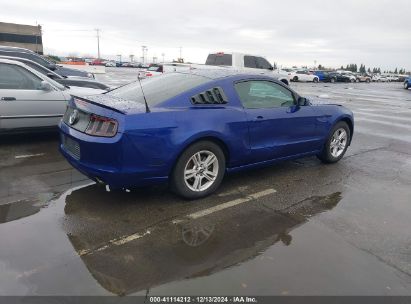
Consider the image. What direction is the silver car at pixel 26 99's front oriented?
to the viewer's right

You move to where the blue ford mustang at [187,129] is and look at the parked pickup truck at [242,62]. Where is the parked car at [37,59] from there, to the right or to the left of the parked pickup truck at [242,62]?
left

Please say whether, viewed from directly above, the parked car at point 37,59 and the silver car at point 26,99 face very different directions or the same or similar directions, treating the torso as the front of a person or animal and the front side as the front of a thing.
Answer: same or similar directions

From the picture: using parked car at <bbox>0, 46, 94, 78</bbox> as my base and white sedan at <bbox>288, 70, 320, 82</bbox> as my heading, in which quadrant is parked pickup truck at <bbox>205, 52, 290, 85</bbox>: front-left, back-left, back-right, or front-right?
front-right

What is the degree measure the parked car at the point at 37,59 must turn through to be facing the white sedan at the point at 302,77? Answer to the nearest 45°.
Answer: approximately 45° to its left

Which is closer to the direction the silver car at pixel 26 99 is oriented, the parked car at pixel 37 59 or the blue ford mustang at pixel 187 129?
the blue ford mustang

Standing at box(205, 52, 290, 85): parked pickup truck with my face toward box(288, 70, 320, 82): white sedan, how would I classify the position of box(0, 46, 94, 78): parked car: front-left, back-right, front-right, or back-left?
back-left

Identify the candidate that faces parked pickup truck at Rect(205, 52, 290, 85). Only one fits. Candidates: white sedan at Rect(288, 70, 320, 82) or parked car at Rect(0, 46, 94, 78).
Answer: parked car at Rect(0, 46, 94, 78)

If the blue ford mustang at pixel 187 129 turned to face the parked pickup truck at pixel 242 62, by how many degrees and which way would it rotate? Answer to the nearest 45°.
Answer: approximately 45° to its left

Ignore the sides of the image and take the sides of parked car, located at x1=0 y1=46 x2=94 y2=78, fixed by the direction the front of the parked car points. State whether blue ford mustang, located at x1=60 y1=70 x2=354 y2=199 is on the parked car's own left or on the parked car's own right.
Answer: on the parked car's own right

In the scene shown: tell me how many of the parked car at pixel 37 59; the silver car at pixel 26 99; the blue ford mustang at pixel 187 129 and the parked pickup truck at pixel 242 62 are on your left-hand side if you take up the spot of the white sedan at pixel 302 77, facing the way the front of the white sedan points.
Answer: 0

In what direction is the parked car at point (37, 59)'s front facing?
to the viewer's right

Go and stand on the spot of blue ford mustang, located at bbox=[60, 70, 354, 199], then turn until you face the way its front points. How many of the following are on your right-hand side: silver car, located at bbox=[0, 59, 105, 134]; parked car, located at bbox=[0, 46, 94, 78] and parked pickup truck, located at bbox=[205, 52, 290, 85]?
0

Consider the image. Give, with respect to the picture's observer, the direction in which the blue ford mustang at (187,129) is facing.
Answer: facing away from the viewer and to the right of the viewer

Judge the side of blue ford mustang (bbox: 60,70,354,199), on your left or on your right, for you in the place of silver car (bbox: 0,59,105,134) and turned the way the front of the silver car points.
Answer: on your right
